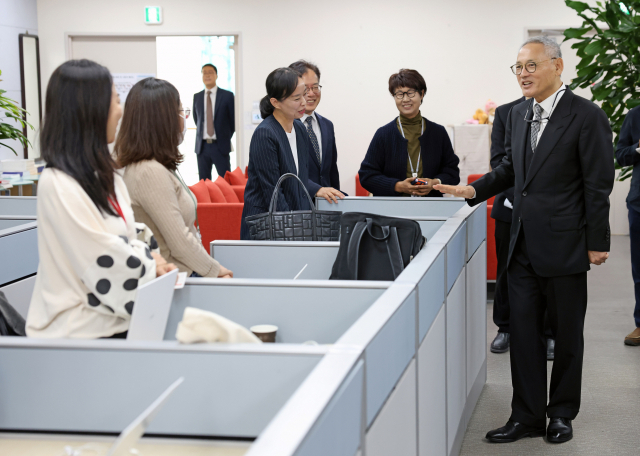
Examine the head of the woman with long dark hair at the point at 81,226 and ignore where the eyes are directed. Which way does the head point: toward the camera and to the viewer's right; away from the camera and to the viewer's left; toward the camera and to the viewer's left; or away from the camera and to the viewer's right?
away from the camera and to the viewer's right

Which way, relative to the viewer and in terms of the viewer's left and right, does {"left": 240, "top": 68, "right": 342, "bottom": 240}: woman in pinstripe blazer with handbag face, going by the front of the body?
facing the viewer and to the right of the viewer

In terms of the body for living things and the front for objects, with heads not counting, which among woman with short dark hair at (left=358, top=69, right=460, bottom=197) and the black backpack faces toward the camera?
the woman with short dark hair

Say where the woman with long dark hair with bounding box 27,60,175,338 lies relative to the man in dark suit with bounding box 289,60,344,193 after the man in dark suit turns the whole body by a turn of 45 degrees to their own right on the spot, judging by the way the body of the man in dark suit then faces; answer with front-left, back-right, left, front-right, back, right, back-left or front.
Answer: front

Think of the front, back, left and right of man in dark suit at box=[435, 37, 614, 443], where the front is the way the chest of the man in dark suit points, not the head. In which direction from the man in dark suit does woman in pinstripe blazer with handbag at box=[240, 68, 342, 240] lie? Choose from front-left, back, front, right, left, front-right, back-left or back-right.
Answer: front-right

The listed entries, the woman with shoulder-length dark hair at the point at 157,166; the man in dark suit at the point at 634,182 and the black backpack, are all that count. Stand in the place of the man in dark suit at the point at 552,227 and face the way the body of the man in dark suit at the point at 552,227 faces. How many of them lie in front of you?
2

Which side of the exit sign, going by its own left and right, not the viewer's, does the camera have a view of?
front

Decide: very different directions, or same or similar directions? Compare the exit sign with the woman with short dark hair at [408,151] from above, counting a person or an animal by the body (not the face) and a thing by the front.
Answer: same or similar directions

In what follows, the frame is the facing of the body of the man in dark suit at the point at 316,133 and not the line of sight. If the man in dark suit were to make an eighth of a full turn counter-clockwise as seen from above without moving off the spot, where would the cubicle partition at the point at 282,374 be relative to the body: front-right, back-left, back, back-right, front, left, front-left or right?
right

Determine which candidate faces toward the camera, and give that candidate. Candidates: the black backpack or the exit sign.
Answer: the exit sign

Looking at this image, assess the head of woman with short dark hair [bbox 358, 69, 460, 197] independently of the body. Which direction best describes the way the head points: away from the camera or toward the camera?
toward the camera
